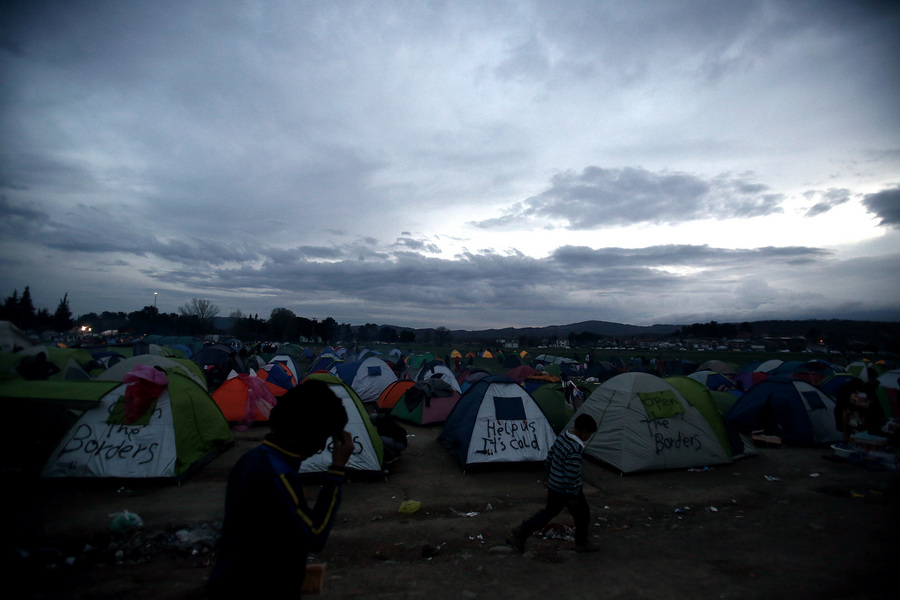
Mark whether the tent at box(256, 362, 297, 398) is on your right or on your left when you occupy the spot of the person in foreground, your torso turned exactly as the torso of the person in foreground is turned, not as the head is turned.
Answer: on your left

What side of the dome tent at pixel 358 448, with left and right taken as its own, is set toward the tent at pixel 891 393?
left

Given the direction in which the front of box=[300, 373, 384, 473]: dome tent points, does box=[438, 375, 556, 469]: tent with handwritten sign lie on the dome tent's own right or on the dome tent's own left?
on the dome tent's own left

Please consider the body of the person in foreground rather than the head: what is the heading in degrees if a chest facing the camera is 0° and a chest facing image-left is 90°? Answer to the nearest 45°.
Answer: approximately 270°

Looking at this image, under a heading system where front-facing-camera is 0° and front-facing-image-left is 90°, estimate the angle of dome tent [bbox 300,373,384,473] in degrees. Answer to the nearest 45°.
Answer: approximately 0°
